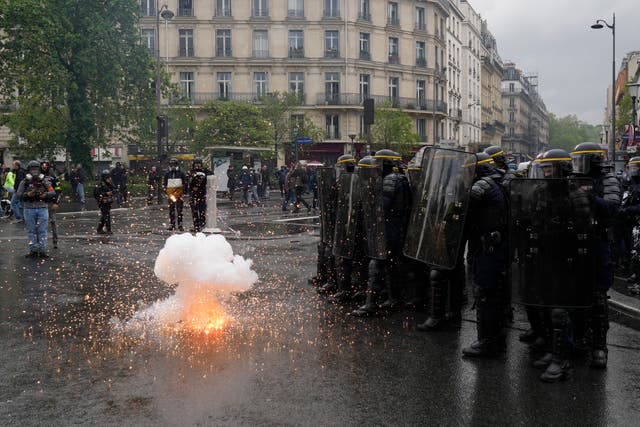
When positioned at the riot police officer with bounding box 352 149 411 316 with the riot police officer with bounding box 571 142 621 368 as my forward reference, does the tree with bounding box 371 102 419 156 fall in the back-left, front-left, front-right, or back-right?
back-left

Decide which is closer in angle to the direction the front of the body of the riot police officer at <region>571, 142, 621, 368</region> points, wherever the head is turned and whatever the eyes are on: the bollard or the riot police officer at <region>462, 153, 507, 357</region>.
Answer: the riot police officer

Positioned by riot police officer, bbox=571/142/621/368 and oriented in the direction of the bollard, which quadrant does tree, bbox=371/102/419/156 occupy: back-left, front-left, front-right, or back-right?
front-right

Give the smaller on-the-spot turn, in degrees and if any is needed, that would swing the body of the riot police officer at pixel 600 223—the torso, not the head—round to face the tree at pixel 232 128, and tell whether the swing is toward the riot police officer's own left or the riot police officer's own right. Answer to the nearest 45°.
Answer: approximately 45° to the riot police officer's own right

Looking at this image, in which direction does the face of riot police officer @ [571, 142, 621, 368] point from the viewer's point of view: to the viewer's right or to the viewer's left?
to the viewer's left

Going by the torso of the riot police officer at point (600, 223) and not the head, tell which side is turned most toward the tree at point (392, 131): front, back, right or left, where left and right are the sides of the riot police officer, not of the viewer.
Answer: right

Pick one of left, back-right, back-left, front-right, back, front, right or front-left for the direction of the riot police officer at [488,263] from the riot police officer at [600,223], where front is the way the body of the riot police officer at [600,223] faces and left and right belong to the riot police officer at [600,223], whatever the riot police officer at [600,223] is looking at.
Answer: front

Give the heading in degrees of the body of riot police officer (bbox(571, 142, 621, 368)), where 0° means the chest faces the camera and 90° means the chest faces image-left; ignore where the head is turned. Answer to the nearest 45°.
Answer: approximately 90°

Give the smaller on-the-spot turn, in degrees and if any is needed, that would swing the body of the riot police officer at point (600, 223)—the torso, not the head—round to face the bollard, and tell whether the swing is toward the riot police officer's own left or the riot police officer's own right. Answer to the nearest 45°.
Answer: approximately 45° to the riot police officer's own right

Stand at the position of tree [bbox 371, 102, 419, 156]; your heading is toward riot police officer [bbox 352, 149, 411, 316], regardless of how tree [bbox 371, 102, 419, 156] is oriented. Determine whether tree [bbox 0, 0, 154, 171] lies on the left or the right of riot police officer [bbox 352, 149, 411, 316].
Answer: right
